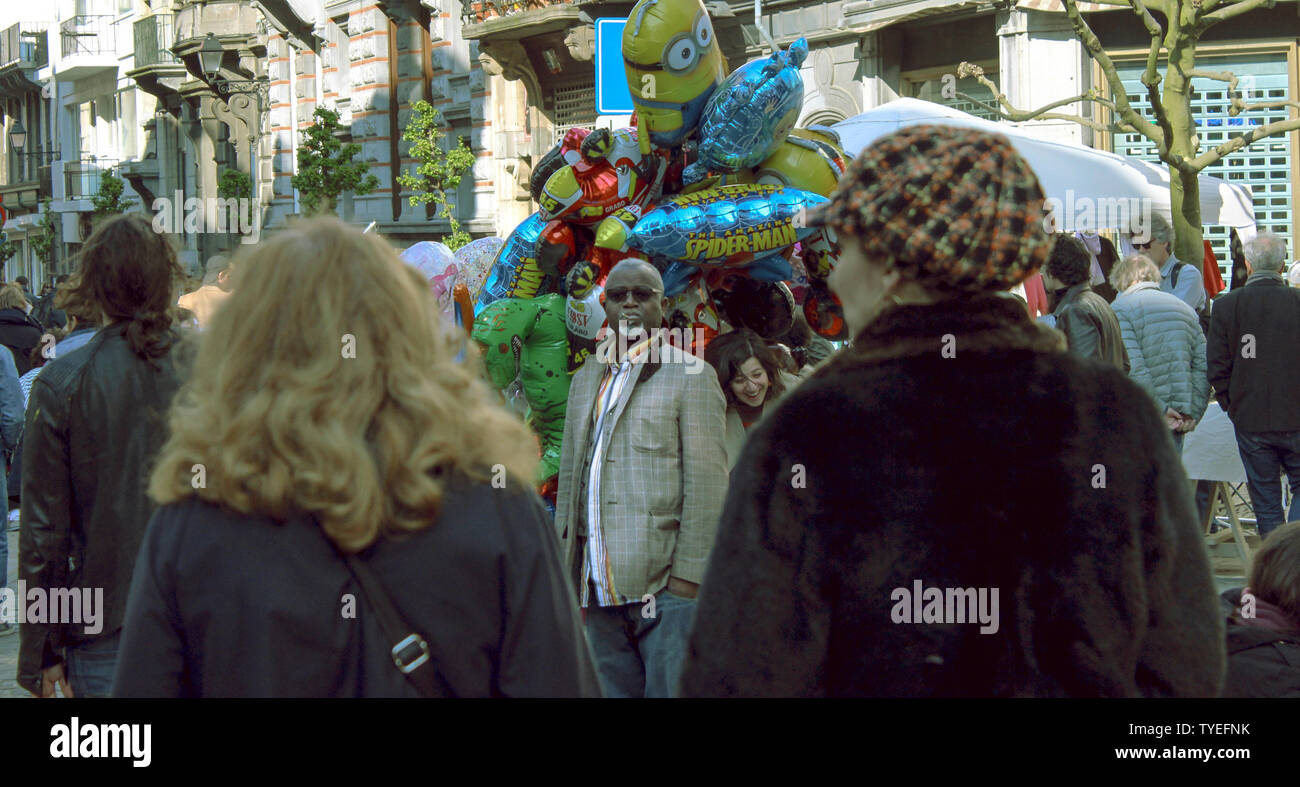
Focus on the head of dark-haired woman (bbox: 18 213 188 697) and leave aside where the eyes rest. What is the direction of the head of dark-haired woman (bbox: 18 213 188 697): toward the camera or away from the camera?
away from the camera

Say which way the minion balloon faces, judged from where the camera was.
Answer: facing the viewer and to the right of the viewer

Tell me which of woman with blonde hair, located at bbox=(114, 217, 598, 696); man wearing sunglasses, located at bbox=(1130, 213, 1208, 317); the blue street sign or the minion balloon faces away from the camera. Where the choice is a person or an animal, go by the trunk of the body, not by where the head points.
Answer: the woman with blonde hair

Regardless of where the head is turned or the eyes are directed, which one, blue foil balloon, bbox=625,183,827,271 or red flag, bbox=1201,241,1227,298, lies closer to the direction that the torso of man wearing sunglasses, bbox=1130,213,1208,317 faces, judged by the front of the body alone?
the blue foil balloon

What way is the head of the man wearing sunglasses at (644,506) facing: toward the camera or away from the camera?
toward the camera

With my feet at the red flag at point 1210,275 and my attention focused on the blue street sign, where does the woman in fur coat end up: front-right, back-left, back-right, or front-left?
front-left

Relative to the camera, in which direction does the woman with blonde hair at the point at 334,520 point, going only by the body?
away from the camera

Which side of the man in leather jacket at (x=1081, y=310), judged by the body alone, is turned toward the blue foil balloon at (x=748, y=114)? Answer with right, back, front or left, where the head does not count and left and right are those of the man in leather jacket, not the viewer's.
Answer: left

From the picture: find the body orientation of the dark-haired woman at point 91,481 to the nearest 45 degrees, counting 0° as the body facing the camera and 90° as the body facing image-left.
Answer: approximately 135°

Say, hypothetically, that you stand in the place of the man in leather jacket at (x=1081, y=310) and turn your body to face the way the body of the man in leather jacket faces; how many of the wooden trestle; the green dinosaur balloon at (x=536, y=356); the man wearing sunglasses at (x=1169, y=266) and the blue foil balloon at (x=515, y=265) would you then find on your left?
2

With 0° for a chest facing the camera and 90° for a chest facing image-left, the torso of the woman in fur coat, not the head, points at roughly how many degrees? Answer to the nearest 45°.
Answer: approximately 180°

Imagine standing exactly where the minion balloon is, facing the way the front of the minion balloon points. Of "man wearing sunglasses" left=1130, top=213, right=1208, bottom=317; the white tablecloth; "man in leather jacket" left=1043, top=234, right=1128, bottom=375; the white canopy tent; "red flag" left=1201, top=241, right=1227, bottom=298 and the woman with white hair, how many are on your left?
6

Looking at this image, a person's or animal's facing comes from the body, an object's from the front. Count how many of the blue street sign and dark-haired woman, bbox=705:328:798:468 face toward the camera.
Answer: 2

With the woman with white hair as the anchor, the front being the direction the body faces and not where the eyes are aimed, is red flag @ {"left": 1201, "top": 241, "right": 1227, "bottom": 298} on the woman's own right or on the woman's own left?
on the woman's own right

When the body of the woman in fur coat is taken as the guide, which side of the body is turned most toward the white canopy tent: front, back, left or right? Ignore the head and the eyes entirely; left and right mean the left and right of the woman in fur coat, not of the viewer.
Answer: front

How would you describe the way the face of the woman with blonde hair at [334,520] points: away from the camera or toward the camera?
away from the camera
